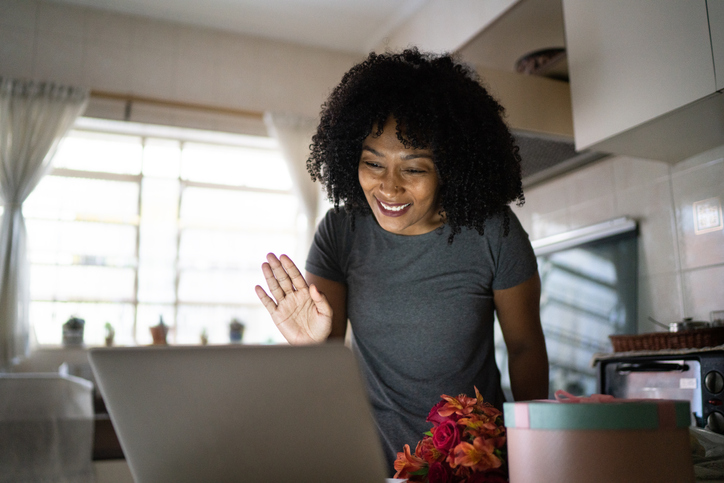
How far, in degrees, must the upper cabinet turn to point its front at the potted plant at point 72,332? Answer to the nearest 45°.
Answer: approximately 45° to its right

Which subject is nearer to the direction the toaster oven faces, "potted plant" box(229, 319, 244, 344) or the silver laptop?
the silver laptop

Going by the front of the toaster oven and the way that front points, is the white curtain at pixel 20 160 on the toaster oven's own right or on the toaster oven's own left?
on the toaster oven's own right

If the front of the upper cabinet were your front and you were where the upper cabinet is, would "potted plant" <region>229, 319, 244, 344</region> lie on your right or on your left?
on your right

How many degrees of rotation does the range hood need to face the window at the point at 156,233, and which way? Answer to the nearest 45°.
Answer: approximately 90° to its right

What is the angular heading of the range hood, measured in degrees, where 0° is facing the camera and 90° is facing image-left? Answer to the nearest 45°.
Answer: approximately 45°

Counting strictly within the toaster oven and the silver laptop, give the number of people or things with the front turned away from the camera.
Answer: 1

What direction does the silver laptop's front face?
away from the camera

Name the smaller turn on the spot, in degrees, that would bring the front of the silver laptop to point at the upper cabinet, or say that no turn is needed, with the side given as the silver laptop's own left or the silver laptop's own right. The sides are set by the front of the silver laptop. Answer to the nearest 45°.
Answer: approximately 45° to the silver laptop's own right

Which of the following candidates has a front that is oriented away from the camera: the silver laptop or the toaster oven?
the silver laptop

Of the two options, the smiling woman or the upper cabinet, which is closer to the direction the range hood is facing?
the smiling woman

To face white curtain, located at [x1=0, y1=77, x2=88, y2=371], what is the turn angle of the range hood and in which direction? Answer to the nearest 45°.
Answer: approximately 45° to its right

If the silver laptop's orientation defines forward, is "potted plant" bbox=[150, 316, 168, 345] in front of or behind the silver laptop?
in front

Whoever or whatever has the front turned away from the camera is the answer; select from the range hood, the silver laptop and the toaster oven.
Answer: the silver laptop

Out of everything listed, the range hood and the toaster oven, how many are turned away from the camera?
0
